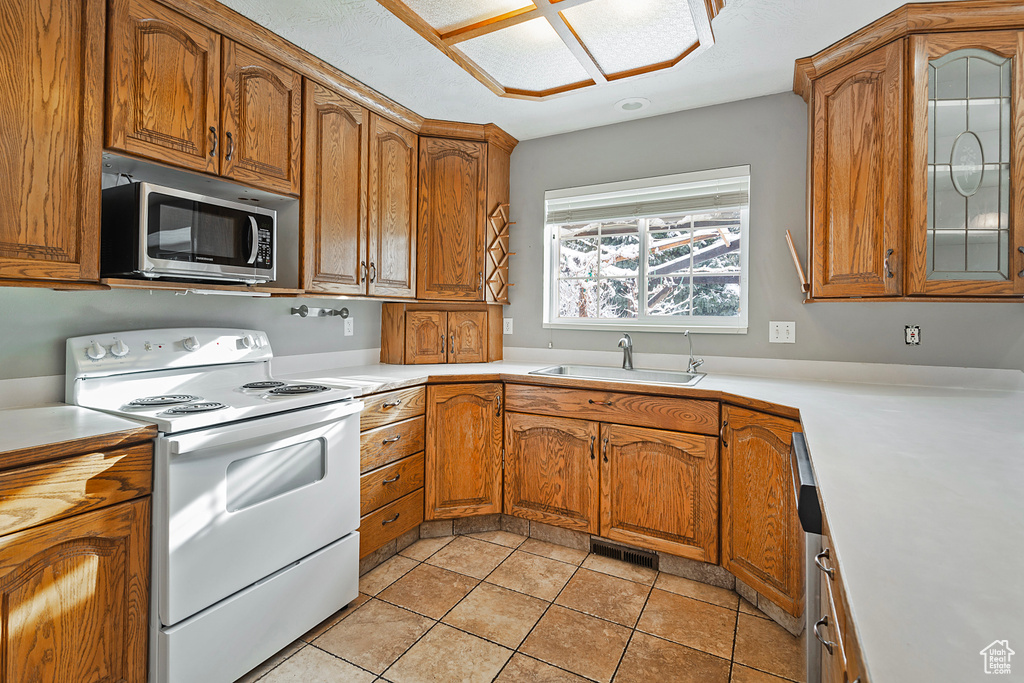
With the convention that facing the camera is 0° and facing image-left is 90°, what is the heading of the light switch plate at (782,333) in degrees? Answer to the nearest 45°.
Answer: approximately 0°

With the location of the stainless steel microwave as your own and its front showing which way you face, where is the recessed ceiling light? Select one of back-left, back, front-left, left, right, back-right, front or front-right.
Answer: front-left

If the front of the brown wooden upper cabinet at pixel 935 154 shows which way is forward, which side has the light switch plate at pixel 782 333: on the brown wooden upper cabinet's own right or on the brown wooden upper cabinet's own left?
on the brown wooden upper cabinet's own right

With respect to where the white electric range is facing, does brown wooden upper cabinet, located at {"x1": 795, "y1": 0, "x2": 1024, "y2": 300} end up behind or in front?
in front

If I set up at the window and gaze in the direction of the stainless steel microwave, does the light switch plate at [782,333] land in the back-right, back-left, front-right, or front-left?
back-left

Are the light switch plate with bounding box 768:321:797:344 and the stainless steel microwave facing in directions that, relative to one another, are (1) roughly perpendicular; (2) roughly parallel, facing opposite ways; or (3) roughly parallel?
roughly perpendicular

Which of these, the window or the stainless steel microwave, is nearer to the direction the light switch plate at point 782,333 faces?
the stainless steel microwave

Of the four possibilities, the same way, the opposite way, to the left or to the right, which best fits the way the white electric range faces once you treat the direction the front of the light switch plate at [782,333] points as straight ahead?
to the left

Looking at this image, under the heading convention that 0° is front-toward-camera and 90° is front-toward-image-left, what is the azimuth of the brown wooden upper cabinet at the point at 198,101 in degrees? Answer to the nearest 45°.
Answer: approximately 315°

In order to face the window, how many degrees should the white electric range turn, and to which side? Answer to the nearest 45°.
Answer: approximately 45° to its left

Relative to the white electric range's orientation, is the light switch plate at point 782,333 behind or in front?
in front
